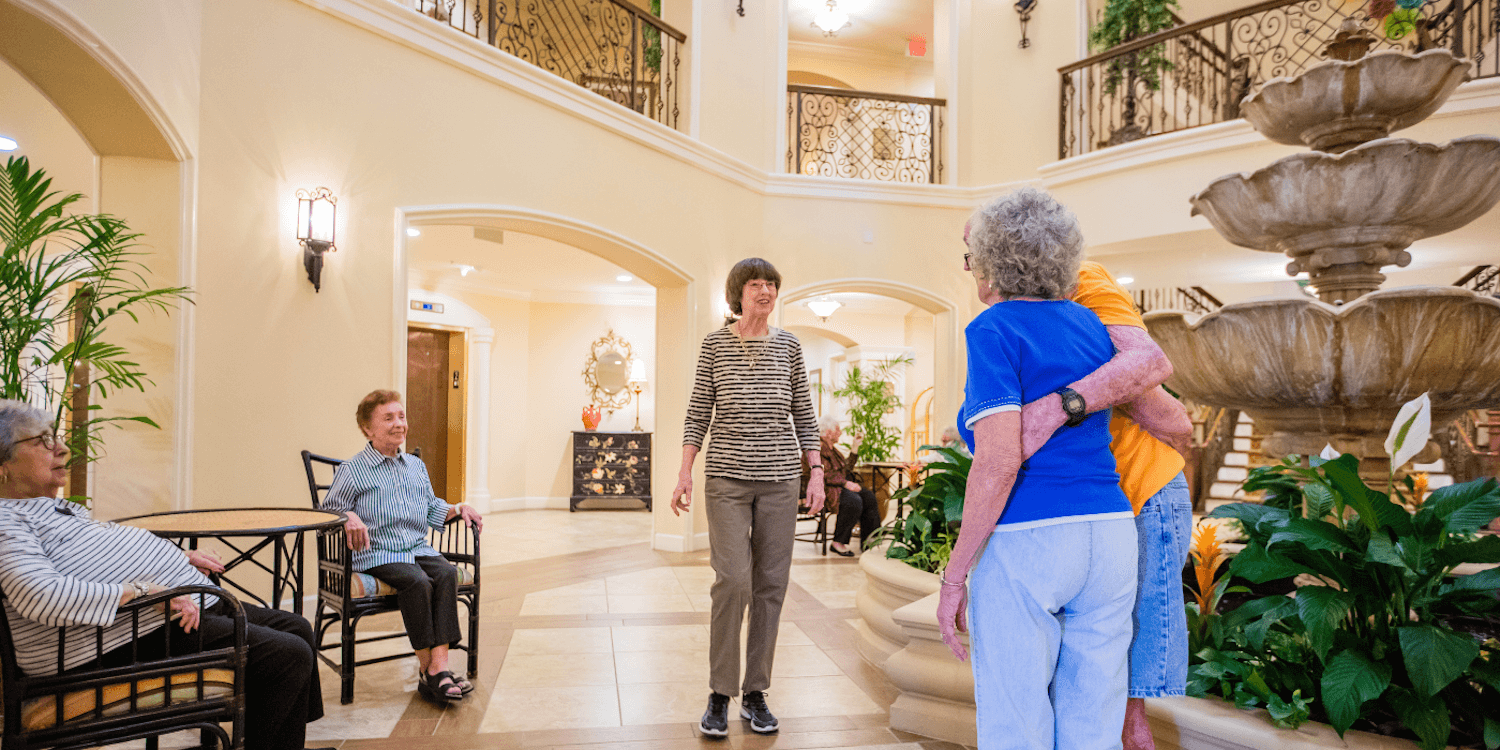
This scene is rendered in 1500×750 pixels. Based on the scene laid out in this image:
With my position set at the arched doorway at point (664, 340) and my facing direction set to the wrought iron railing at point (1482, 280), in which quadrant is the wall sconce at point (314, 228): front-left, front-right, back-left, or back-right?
back-right

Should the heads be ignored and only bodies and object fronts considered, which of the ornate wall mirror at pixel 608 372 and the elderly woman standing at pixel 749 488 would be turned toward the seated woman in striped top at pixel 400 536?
the ornate wall mirror

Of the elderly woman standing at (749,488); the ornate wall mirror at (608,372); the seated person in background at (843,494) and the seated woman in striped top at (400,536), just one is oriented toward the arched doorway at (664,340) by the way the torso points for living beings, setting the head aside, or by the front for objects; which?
the ornate wall mirror

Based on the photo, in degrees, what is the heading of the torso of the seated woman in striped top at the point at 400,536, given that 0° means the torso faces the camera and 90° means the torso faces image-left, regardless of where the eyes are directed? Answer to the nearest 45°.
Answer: approximately 315°

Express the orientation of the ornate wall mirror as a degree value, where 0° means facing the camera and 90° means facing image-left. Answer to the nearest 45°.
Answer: approximately 0°

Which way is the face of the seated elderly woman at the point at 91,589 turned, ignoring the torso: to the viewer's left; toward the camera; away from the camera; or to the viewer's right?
to the viewer's right

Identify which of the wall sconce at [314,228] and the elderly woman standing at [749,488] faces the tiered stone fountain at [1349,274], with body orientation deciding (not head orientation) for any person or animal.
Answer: the wall sconce

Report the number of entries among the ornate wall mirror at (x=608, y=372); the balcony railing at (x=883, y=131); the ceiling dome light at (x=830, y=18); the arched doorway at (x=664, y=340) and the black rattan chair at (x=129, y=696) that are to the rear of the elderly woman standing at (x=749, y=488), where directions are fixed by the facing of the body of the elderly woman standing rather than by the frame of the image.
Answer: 4

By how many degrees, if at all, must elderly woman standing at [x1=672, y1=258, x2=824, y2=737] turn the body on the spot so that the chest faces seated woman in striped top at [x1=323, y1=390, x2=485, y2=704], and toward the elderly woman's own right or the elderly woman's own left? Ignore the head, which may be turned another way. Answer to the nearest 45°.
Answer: approximately 90° to the elderly woman's own right

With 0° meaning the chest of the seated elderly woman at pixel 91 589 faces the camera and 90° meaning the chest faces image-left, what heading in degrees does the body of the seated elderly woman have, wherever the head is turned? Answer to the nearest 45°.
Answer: approximately 270°

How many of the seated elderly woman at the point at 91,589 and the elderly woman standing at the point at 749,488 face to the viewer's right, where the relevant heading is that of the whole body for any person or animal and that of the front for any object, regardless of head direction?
1

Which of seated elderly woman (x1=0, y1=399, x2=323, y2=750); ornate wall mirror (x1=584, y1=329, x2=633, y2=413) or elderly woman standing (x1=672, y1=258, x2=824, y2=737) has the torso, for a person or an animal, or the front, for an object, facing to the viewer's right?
the seated elderly woman

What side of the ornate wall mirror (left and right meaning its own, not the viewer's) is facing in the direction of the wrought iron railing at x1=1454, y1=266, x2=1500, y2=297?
left
